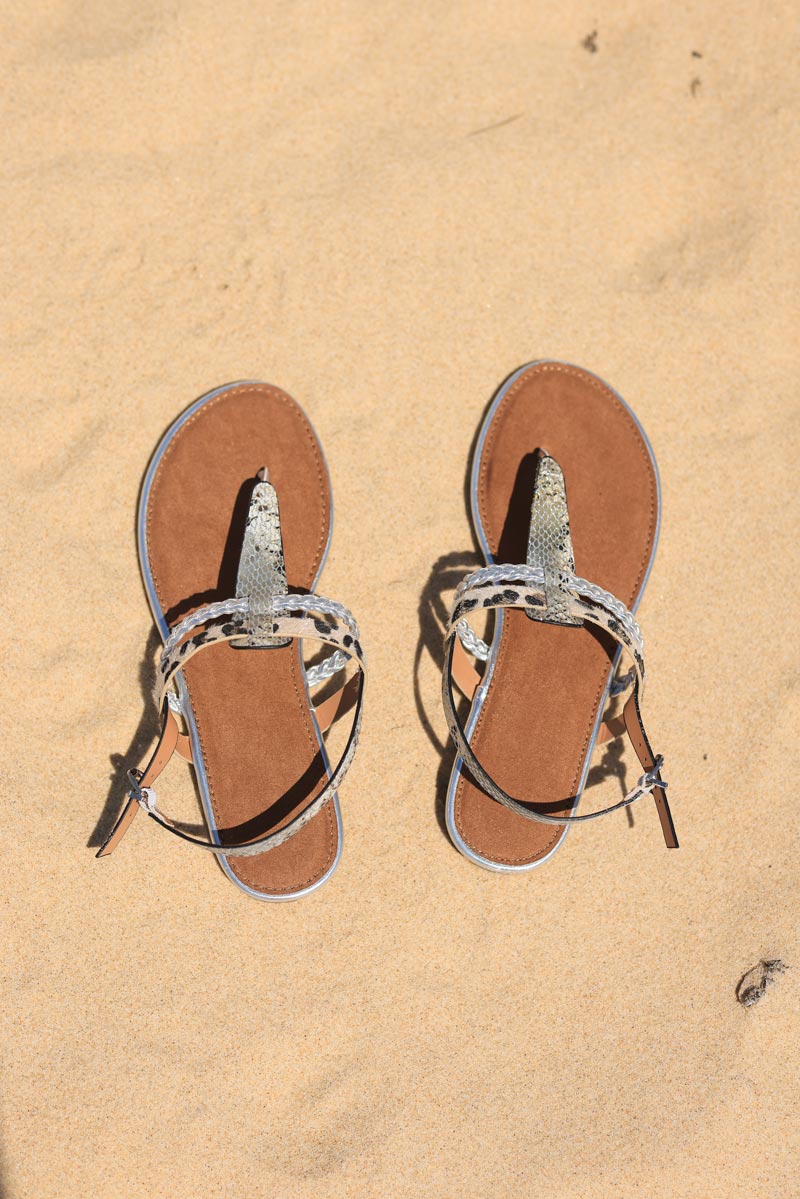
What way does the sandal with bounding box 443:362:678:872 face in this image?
away from the camera

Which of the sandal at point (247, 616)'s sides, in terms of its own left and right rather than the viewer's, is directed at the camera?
back

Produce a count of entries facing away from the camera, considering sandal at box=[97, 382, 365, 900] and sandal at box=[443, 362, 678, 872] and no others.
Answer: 2
